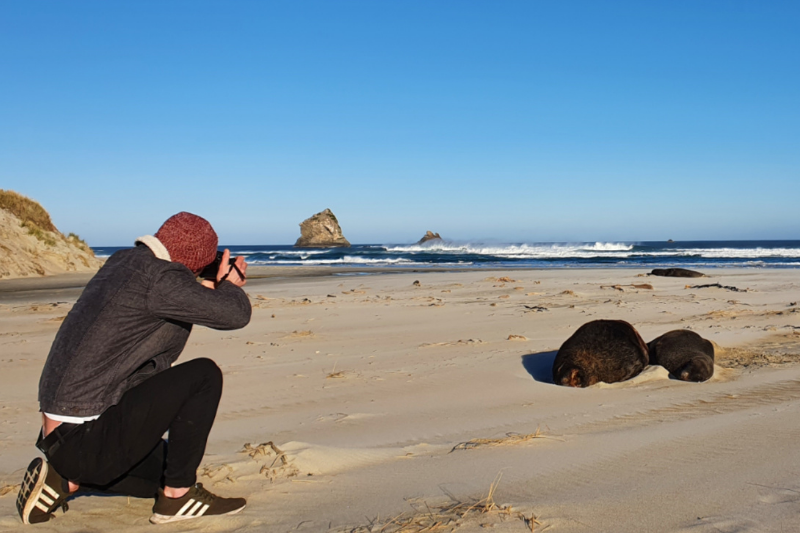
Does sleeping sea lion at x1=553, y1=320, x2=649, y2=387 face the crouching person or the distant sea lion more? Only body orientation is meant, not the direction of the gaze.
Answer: the crouching person

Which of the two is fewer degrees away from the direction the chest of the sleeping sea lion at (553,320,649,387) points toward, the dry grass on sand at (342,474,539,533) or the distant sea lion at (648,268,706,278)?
the dry grass on sand

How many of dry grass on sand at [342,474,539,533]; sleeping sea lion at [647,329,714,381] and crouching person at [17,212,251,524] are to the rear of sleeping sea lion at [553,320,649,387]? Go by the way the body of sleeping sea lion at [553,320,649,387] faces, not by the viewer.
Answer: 1

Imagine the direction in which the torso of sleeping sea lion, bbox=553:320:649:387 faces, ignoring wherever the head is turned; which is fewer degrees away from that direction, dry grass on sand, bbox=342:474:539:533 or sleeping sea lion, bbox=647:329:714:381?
the dry grass on sand

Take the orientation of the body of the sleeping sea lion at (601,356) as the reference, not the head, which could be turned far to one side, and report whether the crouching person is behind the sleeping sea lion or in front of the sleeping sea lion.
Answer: in front

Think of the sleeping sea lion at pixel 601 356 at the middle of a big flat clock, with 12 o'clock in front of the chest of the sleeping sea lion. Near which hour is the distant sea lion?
The distant sea lion is roughly at 5 o'clock from the sleeping sea lion.

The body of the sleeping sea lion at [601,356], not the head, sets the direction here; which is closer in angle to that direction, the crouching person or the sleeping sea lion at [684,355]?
the crouching person

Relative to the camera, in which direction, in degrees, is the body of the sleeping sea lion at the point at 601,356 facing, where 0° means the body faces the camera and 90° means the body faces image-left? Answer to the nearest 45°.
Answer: approximately 45°

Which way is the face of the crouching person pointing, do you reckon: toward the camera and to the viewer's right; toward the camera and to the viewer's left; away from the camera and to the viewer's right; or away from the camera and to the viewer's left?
away from the camera and to the viewer's right

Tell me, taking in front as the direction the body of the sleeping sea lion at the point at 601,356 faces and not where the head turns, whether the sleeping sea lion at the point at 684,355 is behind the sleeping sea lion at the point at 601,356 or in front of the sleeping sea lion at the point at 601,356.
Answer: behind
